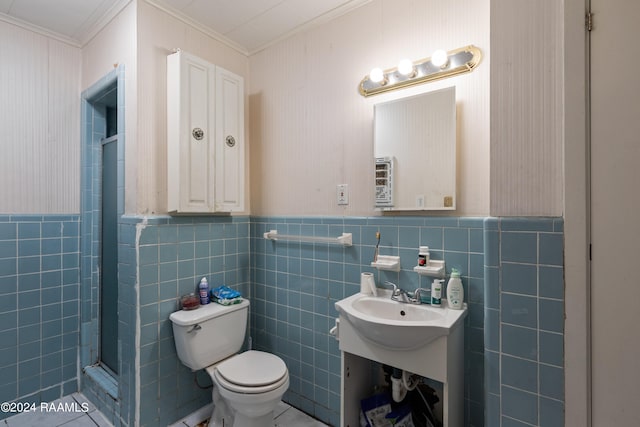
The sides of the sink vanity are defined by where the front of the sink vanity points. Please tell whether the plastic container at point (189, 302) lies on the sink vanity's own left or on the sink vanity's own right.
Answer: on the sink vanity's own right

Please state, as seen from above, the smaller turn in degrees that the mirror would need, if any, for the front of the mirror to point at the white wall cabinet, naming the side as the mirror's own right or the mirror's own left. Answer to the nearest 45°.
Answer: approximately 45° to the mirror's own right

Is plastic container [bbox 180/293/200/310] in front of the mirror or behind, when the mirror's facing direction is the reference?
in front

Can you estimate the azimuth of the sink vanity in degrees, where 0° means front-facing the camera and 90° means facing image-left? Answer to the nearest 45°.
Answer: approximately 45°

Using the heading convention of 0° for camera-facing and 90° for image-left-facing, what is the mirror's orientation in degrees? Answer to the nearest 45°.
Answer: approximately 45°
